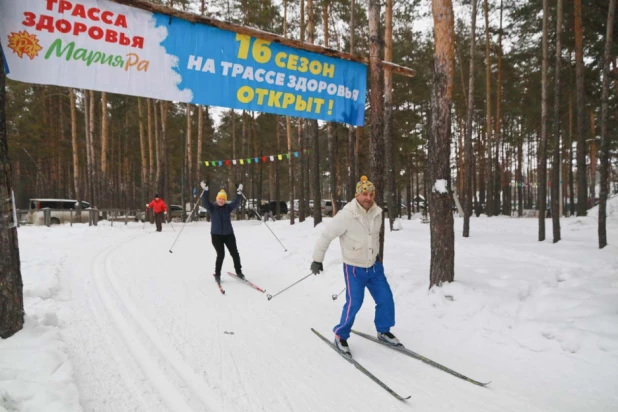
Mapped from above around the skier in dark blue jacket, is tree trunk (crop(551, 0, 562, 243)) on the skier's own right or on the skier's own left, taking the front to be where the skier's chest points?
on the skier's own left

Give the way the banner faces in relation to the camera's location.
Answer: facing the viewer and to the right of the viewer

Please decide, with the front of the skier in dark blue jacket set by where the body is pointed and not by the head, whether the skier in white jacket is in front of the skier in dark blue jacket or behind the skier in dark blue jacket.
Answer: in front

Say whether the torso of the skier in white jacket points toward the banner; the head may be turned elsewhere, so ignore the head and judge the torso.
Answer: no

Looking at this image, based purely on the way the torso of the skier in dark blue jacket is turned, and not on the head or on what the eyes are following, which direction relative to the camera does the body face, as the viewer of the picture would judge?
toward the camera

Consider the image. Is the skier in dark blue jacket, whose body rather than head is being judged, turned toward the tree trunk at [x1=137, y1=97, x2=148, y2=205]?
no

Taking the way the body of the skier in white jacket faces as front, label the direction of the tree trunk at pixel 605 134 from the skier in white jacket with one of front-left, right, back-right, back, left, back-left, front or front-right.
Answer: left

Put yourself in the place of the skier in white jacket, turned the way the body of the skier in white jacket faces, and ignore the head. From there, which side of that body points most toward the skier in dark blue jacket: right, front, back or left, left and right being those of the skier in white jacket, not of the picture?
back

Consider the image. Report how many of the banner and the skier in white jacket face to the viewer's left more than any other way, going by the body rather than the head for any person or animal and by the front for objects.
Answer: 0

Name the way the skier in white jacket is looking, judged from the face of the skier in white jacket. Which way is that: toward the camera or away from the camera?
toward the camera

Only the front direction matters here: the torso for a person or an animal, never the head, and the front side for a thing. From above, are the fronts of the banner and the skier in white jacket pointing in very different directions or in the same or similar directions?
same or similar directions

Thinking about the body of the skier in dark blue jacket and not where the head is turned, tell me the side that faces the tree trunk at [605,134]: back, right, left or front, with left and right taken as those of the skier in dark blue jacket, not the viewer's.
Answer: left

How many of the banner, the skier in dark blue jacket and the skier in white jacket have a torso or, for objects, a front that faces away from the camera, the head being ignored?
0
